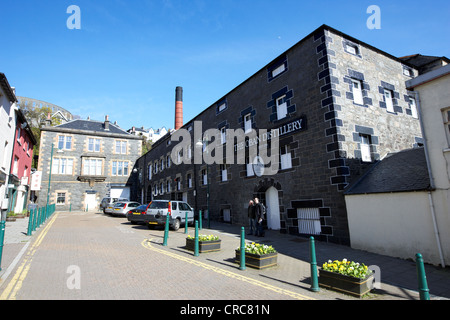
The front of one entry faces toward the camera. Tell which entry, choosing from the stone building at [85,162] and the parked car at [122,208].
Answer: the stone building

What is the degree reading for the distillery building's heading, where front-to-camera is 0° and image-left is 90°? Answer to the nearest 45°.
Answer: approximately 45°

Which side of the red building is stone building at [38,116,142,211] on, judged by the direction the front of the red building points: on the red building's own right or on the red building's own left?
on the red building's own left

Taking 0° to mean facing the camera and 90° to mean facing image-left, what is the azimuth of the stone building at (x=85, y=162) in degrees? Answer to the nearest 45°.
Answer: approximately 0°

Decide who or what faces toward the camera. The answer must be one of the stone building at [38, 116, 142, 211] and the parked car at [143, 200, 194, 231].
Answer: the stone building

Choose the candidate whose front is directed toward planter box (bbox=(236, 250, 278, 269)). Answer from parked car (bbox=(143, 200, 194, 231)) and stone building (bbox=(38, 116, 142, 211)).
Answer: the stone building

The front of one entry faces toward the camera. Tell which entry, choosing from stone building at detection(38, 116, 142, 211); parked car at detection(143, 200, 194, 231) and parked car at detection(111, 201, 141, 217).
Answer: the stone building

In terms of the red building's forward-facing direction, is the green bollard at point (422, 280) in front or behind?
in front

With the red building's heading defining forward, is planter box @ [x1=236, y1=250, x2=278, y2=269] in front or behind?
in front

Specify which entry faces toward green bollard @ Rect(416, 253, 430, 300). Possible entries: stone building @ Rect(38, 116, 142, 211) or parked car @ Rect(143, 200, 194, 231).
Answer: the stone building

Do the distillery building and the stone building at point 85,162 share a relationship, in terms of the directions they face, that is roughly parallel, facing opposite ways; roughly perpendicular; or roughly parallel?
roughly perpendicular

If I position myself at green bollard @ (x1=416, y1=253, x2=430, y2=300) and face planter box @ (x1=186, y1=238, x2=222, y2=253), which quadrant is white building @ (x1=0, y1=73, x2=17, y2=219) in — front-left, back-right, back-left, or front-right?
front-left

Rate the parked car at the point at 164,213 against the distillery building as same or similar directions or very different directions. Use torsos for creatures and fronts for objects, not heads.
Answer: very different directions

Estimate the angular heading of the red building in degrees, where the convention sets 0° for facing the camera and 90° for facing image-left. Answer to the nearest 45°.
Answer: approximately 315°

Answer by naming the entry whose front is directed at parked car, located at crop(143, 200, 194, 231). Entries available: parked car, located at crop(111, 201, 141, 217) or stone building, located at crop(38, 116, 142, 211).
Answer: the stone building

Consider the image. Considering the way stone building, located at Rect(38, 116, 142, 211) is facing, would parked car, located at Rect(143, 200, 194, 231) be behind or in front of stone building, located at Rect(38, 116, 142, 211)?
in front
